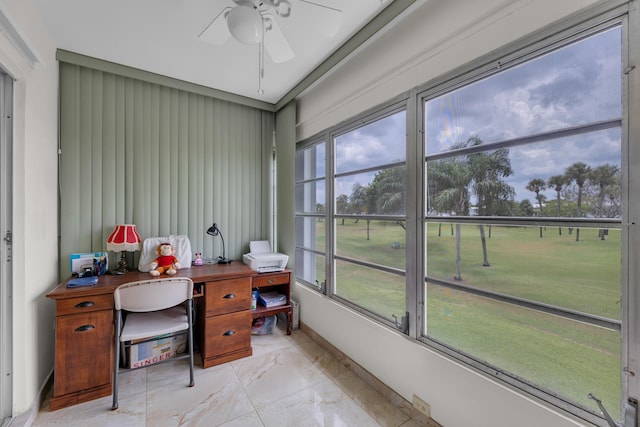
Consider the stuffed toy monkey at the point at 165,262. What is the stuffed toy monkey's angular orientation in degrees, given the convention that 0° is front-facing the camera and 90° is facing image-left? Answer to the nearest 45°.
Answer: approximately 0°

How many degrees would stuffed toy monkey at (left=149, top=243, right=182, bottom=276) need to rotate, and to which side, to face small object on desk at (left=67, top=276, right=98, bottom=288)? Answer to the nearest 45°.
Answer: approximately 90° to its right

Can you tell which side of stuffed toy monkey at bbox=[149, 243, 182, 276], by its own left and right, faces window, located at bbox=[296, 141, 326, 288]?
left

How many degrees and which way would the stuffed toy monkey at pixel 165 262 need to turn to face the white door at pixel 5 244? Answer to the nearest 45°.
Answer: approximately 45° to its right

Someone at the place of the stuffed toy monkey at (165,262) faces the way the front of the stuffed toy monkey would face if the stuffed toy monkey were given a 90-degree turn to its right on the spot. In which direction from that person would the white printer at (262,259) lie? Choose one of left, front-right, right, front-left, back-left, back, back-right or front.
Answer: back

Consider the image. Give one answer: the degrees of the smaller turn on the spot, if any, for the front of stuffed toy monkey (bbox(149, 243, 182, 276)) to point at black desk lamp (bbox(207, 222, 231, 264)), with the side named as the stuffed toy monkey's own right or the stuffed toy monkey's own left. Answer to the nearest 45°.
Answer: approximately 90° to the stuffed toy monkey's own left

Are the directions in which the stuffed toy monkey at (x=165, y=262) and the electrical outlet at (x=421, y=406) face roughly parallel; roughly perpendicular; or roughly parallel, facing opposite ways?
roughly perpendicular

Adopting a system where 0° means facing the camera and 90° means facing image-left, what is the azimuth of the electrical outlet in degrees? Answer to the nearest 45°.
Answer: approximately 45°

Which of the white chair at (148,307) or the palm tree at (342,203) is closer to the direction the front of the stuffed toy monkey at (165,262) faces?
the white chair
